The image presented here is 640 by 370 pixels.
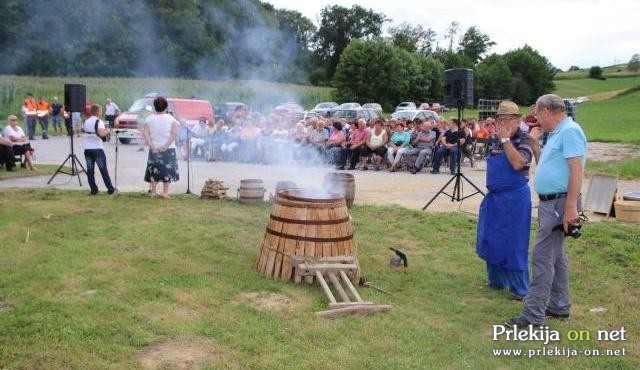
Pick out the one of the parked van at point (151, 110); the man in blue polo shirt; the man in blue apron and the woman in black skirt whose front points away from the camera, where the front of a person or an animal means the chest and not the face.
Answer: the woman in black skirt

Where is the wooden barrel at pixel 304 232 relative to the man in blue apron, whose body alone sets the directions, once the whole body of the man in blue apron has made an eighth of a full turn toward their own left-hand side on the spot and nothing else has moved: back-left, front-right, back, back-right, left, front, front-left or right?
right

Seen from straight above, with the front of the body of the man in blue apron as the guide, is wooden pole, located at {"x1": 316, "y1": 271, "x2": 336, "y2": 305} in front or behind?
in front

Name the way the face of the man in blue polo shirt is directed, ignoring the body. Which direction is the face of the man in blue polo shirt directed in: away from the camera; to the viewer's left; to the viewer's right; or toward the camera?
to the viewer's left

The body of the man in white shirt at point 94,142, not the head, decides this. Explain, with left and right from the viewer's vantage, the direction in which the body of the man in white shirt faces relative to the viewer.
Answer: facing away from the viewer and to the right of the viewer

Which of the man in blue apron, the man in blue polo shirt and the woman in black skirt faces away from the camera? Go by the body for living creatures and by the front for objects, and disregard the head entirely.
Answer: the woman in black skirt

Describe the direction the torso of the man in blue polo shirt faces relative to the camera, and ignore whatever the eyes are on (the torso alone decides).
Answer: to the viewer's left

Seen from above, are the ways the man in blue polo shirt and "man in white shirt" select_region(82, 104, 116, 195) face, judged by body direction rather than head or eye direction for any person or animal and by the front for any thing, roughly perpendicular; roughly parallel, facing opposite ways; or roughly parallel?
roughly perpendicular

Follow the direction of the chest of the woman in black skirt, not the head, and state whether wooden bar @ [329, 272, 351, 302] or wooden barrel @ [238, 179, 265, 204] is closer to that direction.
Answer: the wooden barrel

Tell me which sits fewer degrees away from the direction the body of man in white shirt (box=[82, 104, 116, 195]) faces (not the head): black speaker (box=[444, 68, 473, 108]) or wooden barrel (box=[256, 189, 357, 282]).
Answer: the black speaker

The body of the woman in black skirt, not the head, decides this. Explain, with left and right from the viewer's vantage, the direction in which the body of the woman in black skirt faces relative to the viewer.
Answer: facing away from the viewer

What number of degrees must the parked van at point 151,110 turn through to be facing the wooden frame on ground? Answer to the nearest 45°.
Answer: approximately 45° to its left

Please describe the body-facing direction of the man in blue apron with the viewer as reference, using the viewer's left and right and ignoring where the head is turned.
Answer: facing the viewer and to the left of the viewer

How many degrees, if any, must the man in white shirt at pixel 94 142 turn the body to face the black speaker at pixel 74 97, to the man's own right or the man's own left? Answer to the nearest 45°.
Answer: approximately 45° to the man's own left
